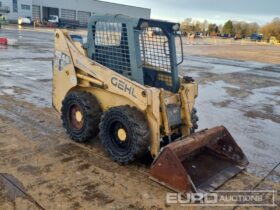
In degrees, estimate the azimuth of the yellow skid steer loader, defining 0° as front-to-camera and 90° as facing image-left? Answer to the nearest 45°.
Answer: approximately 315°
